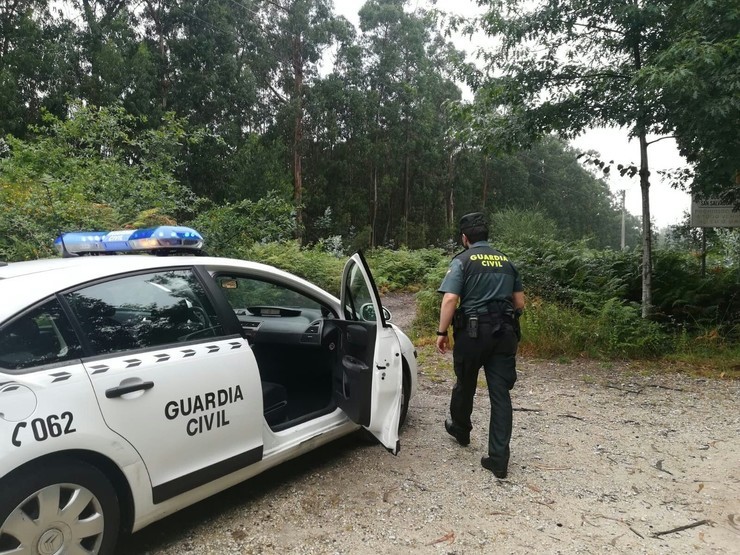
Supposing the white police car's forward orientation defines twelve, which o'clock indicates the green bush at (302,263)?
The green bush is roughly at 11 o'clock from the white police car.

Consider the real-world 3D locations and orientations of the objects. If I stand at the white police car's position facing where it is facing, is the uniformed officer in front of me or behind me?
in front

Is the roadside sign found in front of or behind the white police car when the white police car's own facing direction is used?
in front

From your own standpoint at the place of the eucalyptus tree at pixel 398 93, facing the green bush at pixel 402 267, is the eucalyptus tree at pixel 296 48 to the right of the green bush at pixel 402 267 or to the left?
right

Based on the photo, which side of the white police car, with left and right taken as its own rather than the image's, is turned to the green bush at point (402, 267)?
front

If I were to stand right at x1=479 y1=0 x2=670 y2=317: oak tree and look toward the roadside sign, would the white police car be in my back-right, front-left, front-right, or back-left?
back-right

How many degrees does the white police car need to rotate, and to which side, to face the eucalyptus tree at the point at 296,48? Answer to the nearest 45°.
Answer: approximately 45° to its left

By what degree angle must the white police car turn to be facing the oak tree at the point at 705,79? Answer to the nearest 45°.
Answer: approximately 45° to its right

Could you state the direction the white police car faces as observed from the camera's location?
facing away from the viewer and to the right of the viewer
